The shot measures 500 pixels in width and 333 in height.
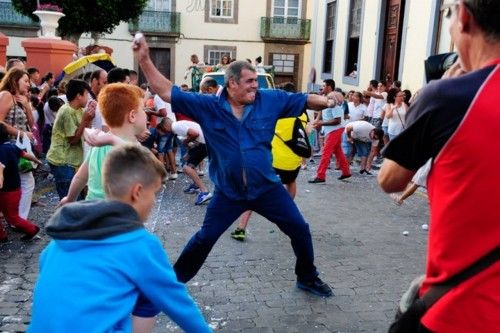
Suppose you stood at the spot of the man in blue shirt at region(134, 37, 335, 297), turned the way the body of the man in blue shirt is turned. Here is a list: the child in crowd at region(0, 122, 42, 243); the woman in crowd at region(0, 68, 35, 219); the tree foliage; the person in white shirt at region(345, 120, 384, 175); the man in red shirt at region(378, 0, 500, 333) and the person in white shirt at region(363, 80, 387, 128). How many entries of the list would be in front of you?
1

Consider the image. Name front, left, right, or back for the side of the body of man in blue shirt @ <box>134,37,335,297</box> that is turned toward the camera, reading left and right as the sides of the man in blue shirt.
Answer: front

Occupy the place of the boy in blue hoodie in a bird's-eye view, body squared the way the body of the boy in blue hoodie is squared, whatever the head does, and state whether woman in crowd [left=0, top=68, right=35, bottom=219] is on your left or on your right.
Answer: on your left

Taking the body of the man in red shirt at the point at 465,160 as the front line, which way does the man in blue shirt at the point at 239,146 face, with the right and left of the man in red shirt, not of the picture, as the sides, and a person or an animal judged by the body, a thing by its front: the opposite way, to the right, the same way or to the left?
the opposite way

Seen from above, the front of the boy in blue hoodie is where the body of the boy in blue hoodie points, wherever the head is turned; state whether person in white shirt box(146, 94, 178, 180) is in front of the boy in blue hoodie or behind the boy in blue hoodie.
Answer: in front

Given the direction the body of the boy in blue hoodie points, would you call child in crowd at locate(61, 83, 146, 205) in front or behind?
in front

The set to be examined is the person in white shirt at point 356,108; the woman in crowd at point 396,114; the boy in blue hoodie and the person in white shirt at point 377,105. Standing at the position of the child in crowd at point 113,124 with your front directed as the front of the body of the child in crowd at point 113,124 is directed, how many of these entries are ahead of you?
3

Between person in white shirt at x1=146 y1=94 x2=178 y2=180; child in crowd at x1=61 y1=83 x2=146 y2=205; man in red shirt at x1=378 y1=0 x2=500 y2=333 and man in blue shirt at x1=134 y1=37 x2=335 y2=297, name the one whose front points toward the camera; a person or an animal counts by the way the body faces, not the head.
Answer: the man in blue shirt

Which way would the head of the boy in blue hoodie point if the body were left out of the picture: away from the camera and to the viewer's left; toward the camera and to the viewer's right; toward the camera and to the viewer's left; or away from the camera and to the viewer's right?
away from the camera and to the viewer's right

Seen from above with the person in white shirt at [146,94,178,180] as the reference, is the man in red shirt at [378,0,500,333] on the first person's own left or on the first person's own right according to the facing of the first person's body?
on the first person's own left

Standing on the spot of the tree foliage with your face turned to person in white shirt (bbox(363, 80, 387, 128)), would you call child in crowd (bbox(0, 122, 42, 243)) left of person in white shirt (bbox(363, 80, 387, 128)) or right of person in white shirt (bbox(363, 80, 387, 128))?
right

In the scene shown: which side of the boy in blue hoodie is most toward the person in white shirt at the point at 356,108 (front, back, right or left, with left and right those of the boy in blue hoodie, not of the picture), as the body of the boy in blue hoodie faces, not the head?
front

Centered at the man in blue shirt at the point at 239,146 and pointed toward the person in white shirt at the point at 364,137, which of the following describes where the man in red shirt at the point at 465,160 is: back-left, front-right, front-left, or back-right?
back-right

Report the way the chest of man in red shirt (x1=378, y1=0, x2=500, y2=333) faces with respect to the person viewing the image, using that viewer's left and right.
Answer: facing away from the viewer and to the left of the viewer

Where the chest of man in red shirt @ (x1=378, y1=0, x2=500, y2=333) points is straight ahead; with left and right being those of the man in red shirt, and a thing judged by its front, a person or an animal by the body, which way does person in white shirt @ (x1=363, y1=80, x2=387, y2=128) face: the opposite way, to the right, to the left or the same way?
to the left

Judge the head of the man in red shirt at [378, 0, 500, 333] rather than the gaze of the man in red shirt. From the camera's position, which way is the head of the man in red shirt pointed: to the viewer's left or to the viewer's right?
to the viewer's left
